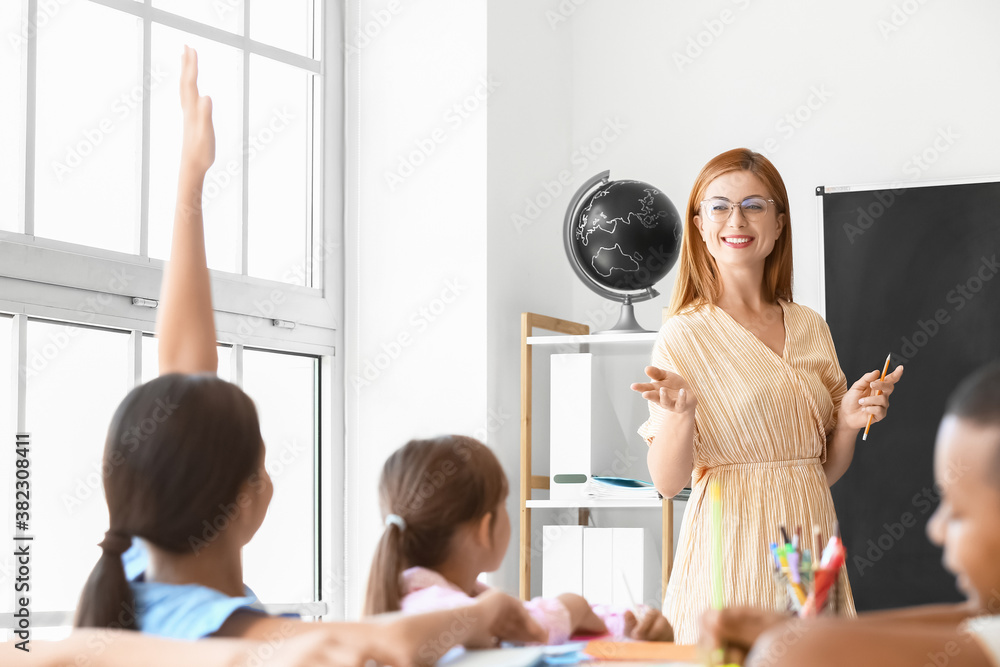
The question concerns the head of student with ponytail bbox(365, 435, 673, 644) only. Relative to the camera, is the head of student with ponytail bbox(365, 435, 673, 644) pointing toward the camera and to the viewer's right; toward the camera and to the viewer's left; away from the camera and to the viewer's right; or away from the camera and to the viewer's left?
away from the camera and to the viewer's right

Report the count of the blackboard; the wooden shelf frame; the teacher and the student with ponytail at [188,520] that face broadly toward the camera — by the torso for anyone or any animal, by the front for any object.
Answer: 3

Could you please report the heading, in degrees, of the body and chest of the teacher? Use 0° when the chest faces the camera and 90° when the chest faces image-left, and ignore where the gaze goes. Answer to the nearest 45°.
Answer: approximately 0°

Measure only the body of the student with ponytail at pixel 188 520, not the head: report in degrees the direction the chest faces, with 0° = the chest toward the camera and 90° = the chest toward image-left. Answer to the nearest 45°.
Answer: approximately 225°

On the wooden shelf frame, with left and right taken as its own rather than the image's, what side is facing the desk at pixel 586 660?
front

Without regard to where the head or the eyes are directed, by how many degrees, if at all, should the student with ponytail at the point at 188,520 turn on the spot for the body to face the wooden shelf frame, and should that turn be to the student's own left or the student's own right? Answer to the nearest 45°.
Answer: approximately 45° to the student's own left

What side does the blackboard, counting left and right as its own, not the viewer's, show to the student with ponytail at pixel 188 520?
front

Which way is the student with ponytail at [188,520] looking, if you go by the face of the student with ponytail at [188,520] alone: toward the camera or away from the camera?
away from the camera

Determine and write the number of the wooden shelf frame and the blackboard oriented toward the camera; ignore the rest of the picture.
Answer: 2

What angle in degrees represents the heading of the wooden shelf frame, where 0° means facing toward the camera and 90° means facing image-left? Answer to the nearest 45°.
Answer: approximately 0°
